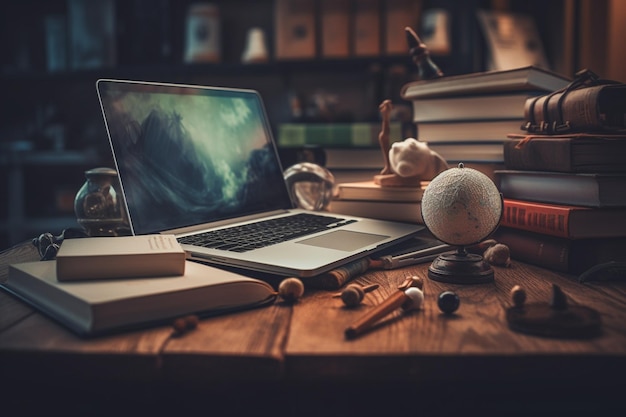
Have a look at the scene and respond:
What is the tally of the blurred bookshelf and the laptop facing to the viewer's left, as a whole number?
0

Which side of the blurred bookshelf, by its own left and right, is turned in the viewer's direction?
front

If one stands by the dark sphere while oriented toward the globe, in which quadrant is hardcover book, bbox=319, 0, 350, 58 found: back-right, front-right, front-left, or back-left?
front-left

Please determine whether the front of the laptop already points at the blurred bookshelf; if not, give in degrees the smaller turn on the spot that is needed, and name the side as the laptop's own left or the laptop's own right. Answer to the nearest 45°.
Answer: approximately 135° to the laptop's own left
